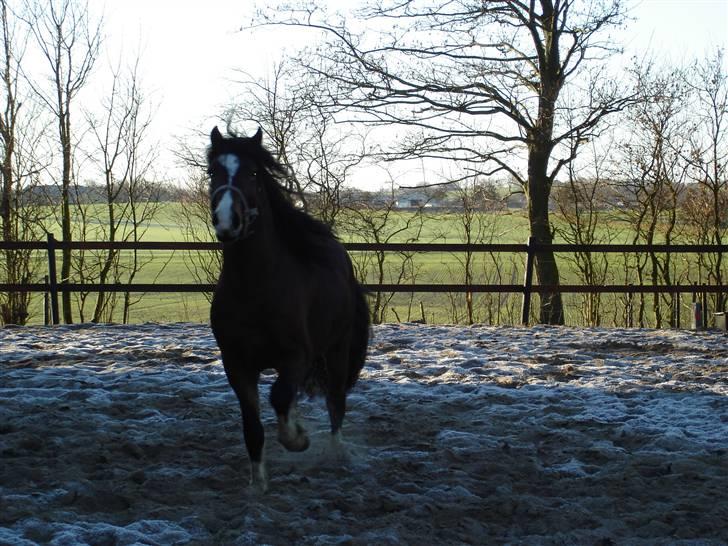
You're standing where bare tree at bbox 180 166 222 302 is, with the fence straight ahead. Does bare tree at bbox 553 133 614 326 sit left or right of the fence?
left

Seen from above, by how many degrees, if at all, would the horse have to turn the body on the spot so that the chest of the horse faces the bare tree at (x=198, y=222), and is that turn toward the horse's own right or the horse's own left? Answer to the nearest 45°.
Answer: approximately 135° to the horse's own right

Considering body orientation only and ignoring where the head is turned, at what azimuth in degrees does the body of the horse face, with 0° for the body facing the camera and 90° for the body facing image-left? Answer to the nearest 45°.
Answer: approximately 45°

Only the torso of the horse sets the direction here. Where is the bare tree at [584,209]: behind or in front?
behind

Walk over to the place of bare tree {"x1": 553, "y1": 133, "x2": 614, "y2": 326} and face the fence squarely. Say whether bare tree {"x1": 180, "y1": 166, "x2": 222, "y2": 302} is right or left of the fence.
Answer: right

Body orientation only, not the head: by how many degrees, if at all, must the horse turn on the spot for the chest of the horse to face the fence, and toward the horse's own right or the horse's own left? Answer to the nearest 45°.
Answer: approximately 135° to the horse's own right

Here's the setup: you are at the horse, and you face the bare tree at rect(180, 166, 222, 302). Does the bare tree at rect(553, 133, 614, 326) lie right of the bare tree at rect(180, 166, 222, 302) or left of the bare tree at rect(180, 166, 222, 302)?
right
